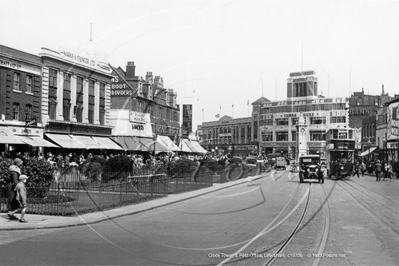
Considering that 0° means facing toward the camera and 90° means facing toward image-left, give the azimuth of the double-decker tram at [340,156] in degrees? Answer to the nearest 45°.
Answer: approximately 0°

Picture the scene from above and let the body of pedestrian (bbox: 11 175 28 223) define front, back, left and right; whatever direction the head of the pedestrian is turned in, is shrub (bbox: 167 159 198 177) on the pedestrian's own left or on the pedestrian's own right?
on the pedestrian's own left

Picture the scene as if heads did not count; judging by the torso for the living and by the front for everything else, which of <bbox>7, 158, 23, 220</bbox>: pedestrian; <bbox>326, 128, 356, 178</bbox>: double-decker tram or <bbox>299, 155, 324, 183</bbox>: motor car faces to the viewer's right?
the pedestrian

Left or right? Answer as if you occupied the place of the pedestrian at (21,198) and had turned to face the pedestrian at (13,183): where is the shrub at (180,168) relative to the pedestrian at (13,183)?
right

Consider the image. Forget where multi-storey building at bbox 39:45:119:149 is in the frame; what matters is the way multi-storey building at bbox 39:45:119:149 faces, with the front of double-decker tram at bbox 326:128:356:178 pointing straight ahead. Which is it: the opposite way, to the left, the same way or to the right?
to the left
